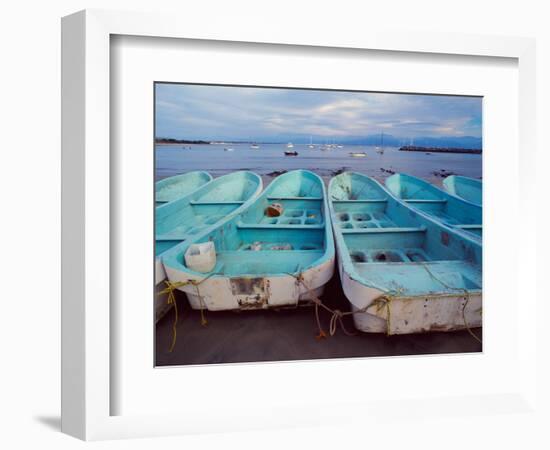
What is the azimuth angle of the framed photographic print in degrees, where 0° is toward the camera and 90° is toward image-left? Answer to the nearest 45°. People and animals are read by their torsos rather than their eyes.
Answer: approximately 315°
